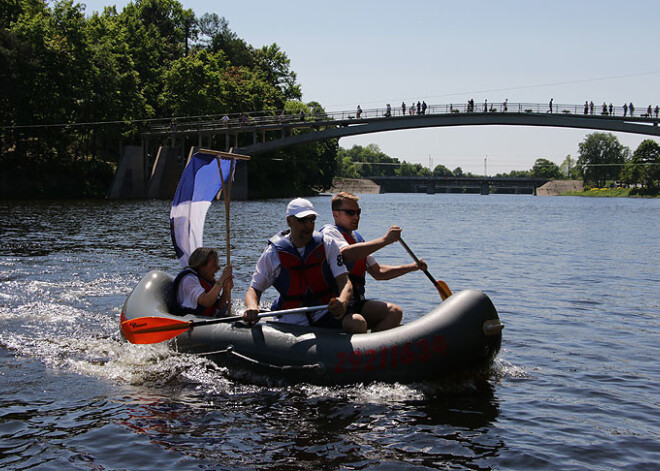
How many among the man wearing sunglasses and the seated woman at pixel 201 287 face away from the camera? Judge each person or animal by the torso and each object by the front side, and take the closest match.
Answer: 0
